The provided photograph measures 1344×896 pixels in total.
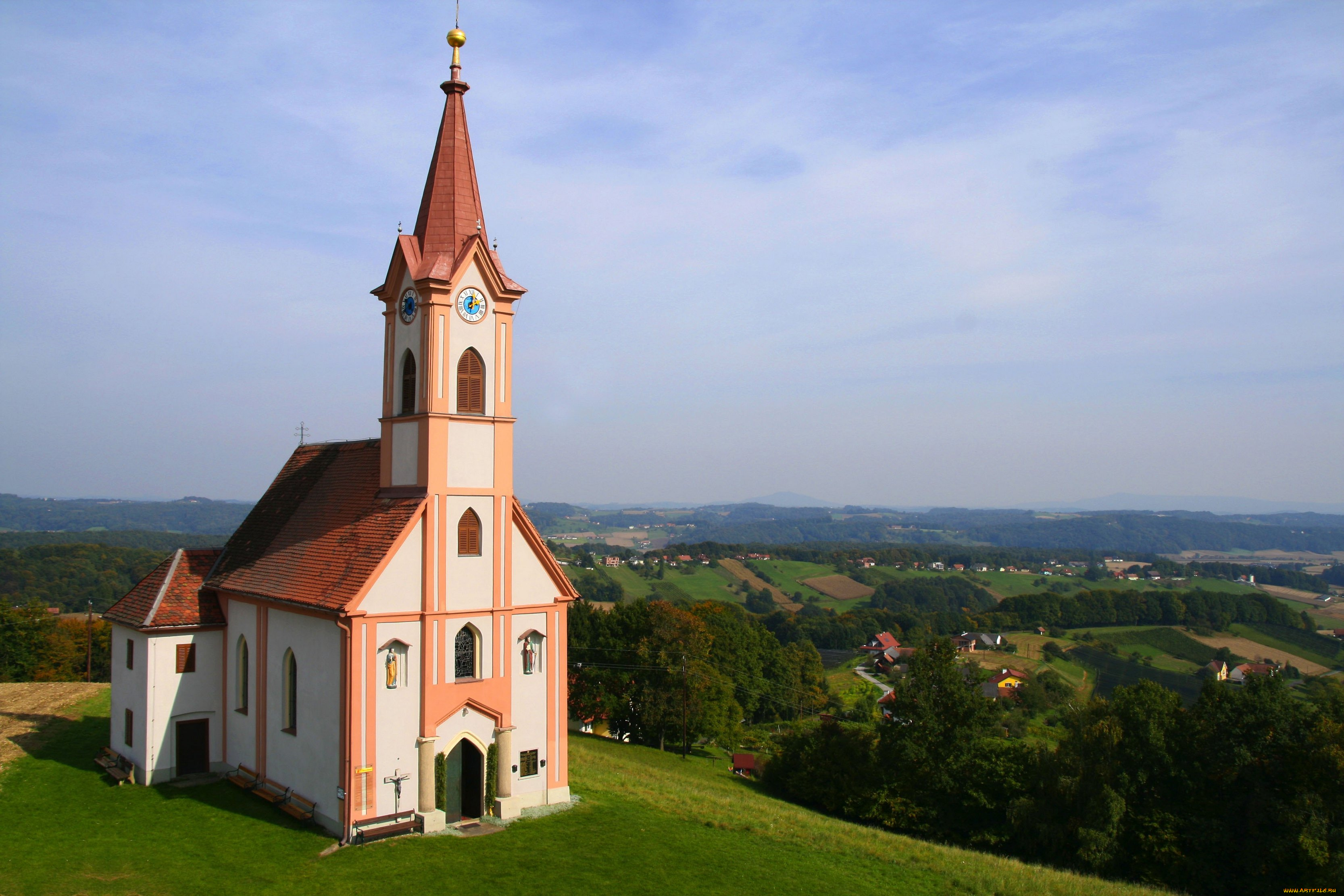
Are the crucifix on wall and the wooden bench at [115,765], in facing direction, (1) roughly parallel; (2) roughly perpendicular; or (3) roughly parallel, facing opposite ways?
roughly perpendicular

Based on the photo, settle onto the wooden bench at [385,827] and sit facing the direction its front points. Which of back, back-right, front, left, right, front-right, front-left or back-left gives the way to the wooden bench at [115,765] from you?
back

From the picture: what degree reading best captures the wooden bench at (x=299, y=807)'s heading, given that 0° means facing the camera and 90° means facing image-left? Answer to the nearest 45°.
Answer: approximately 45°

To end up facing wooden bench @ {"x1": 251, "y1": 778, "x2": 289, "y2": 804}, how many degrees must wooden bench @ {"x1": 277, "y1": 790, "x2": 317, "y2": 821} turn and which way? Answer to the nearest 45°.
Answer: approximately 135° to its right

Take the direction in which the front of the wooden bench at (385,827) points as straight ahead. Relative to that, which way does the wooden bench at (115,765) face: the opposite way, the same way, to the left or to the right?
to the right

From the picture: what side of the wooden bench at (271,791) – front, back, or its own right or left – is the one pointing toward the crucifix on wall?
left

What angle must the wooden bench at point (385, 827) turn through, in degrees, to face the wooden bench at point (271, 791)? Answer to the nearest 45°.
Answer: approximately 180°

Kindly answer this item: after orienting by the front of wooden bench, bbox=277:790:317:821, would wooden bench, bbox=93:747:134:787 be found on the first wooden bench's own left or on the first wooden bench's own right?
on the first wooden bench's own right

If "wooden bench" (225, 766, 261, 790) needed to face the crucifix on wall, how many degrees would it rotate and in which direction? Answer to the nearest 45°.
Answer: approximately 90° to its left
